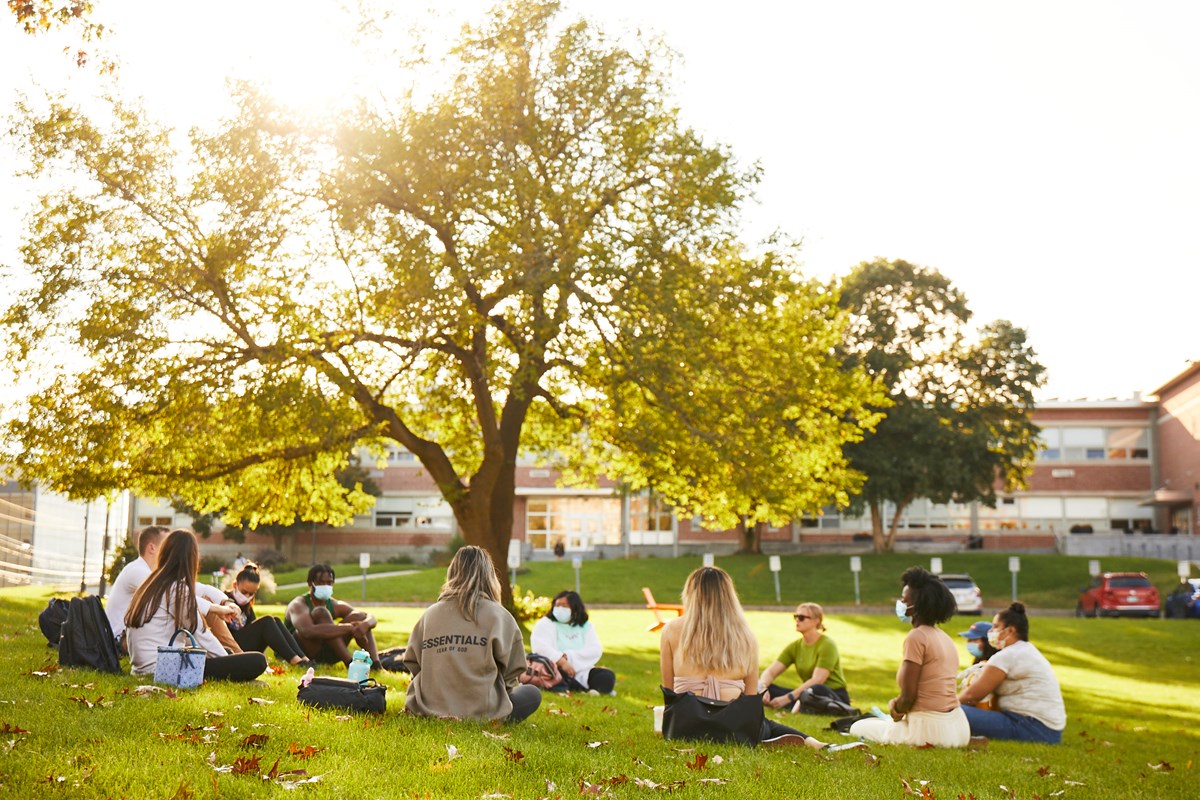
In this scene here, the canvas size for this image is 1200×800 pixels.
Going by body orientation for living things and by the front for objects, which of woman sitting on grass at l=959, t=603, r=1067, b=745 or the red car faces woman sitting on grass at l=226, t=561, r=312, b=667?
woman sitting on grass at l=959, t=603, r=1067, b=745

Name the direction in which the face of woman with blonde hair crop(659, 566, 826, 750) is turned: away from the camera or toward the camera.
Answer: away from the camera

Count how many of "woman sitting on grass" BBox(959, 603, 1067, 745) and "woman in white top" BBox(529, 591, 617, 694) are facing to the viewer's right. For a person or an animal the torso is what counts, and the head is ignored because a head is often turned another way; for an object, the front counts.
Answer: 0

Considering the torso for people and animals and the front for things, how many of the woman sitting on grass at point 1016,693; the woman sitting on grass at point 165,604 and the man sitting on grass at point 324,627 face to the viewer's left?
1

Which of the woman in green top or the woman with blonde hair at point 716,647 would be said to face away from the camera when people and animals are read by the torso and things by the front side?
the woman with blonde hair

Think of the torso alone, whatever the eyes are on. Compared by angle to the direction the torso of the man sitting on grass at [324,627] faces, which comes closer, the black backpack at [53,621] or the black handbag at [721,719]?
the black handbag

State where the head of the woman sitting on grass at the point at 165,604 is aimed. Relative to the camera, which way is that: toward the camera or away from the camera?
away from the camera

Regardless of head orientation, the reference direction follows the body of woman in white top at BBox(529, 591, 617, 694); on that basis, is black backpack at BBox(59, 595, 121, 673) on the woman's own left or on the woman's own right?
on the woman's own right

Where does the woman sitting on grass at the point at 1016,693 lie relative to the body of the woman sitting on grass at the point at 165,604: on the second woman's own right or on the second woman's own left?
on the second woman's own right

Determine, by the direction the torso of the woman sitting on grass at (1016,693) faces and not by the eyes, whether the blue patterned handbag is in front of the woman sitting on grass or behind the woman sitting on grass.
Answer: in front

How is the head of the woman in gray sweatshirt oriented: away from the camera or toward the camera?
away from the camera

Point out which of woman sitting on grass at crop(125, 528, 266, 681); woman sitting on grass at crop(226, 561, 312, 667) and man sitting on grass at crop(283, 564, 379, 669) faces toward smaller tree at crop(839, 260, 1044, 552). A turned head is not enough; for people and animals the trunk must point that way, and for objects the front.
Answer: woman sitting on grass at crop(125, 528, 266, 681)

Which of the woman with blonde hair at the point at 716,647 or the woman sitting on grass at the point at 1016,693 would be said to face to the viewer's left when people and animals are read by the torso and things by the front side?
the woman sitting on grass

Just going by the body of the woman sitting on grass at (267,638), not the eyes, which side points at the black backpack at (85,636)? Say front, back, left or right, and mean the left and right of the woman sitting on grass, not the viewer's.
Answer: right

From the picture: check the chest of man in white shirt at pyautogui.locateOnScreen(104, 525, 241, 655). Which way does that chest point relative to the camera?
to the viewer's right

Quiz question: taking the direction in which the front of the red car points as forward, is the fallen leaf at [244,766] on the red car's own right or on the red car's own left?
on the red car's own left
